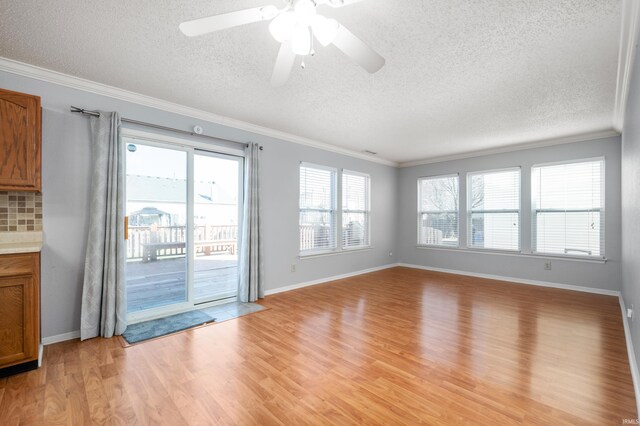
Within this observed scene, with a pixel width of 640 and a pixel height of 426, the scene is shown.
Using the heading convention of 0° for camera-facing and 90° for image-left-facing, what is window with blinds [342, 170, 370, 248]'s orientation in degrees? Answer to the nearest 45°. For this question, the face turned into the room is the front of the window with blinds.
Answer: approximately 315°

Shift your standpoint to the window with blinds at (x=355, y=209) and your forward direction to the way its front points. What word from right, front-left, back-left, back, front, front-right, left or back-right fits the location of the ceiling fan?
front-right

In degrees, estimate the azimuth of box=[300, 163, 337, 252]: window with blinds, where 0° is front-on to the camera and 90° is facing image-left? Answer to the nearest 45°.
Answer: approximately 315°

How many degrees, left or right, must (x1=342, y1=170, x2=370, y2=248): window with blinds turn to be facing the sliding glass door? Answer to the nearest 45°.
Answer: approximately 90° to its right

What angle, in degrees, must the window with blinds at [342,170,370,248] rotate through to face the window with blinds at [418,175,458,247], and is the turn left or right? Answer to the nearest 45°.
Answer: approximately 45° to its left

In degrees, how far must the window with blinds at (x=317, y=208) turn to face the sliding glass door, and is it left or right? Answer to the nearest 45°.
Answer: approximately 90° to its right

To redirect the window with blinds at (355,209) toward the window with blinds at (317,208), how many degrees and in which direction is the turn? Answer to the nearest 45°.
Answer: approximately 90° to its right

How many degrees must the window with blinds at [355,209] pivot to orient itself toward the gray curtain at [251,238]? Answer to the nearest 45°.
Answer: approximately 90° to its right

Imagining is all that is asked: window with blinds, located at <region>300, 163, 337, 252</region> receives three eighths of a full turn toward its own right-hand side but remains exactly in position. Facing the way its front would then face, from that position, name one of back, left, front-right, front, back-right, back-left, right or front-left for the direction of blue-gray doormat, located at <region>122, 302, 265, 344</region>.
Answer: front-left

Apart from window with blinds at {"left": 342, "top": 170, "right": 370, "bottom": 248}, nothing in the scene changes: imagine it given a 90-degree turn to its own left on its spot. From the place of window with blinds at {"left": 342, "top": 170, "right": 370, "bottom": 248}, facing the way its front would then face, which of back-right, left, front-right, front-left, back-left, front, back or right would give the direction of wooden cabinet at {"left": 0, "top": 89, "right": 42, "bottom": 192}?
back
